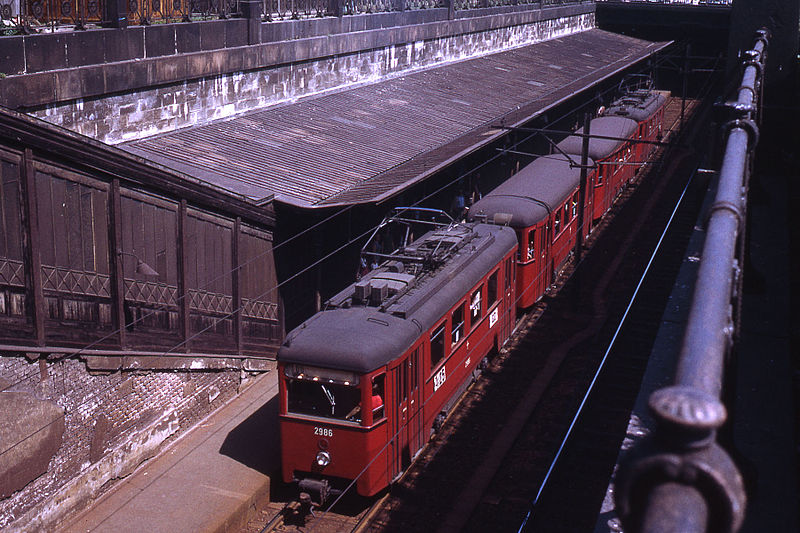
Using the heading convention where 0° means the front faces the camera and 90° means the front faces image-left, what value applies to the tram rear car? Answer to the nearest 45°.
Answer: approximately 45°

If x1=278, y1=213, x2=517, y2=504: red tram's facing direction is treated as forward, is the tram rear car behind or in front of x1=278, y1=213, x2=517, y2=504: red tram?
behind

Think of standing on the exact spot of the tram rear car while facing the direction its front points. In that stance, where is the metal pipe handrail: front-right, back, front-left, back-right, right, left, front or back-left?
front-left

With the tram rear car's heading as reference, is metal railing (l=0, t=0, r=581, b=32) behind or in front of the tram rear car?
in front

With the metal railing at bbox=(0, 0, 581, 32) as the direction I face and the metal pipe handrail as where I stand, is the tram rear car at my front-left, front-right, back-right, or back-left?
front-right

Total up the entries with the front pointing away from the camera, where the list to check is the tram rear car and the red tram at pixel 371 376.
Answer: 0

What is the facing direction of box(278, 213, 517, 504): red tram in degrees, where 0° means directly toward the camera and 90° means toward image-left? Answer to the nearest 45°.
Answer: approximately 45°

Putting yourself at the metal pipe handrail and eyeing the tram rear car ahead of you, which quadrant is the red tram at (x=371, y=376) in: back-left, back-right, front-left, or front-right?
front-left

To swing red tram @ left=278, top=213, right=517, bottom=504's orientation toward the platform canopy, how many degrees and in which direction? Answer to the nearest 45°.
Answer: approximately 135° to its right

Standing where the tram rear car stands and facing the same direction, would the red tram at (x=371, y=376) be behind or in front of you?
in front
